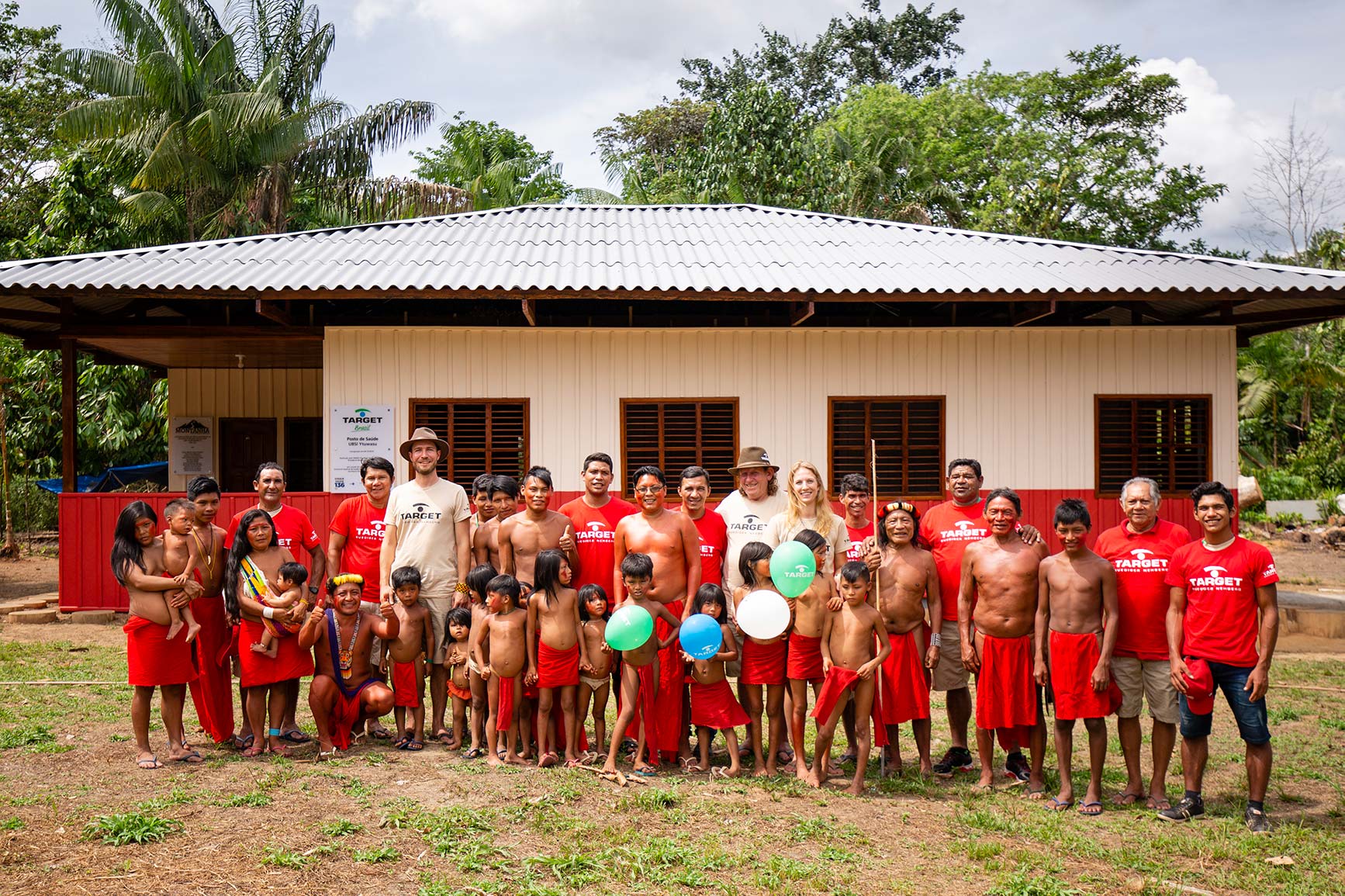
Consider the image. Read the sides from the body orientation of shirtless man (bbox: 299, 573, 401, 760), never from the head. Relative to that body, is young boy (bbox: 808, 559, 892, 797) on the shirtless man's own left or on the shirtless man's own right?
on the shirtless man's own left

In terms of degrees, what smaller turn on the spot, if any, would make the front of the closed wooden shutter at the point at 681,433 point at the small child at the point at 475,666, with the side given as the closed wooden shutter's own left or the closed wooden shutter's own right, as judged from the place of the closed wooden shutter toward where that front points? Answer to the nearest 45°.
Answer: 0° — it already faces them

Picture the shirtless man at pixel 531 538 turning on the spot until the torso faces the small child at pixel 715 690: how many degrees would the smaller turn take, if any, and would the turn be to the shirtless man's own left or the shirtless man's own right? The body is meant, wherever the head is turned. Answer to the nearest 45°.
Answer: approximately 45° to the shirtless man's own left

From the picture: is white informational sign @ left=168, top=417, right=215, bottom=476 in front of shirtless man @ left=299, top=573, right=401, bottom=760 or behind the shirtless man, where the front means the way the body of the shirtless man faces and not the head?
behind

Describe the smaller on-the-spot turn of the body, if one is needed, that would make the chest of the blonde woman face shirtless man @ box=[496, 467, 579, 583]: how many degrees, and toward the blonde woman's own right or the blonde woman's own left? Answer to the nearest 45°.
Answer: approximately 90° to the blonde woman's own right

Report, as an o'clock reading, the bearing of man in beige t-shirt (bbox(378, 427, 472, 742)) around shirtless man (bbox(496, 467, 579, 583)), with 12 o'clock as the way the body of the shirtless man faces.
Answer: The man in beige t-shirt is roughly at 4 o'clock from the shirtless man.

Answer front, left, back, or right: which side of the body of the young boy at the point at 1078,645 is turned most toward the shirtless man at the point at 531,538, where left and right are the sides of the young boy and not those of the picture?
right

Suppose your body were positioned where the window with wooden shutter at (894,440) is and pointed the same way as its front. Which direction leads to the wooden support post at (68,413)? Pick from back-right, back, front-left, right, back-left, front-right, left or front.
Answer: right

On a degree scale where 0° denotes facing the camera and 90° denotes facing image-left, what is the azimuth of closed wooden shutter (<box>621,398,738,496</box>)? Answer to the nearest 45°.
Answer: approximately 0°
